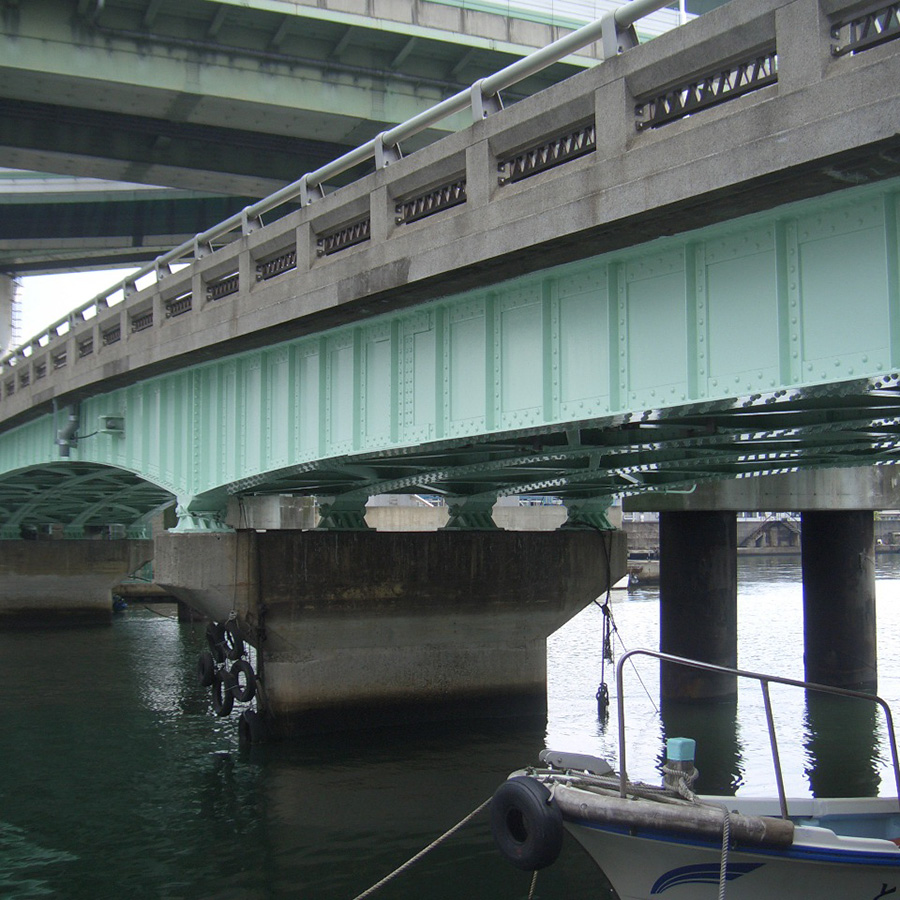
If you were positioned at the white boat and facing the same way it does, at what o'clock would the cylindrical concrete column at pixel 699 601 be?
The cylindrical concrete column is roughly at 3 o'clock from the white boat.

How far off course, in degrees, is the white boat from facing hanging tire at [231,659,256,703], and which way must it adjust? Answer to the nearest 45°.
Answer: approximately 45° to its right

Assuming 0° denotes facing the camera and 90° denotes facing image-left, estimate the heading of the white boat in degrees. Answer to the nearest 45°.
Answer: approximately 90°

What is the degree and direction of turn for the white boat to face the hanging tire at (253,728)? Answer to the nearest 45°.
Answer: approximately 45° to its right

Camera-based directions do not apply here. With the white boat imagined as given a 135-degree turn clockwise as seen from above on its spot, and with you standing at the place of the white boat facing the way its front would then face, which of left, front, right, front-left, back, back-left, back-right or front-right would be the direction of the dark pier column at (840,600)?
front-left

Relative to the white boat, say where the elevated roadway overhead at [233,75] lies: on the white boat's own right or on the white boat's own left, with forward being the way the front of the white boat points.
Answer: on the white boat's own right

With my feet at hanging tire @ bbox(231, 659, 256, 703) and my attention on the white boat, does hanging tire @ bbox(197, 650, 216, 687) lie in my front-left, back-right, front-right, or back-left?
back-right

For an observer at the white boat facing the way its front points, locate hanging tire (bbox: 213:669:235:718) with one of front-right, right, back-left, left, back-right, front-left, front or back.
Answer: front-right
